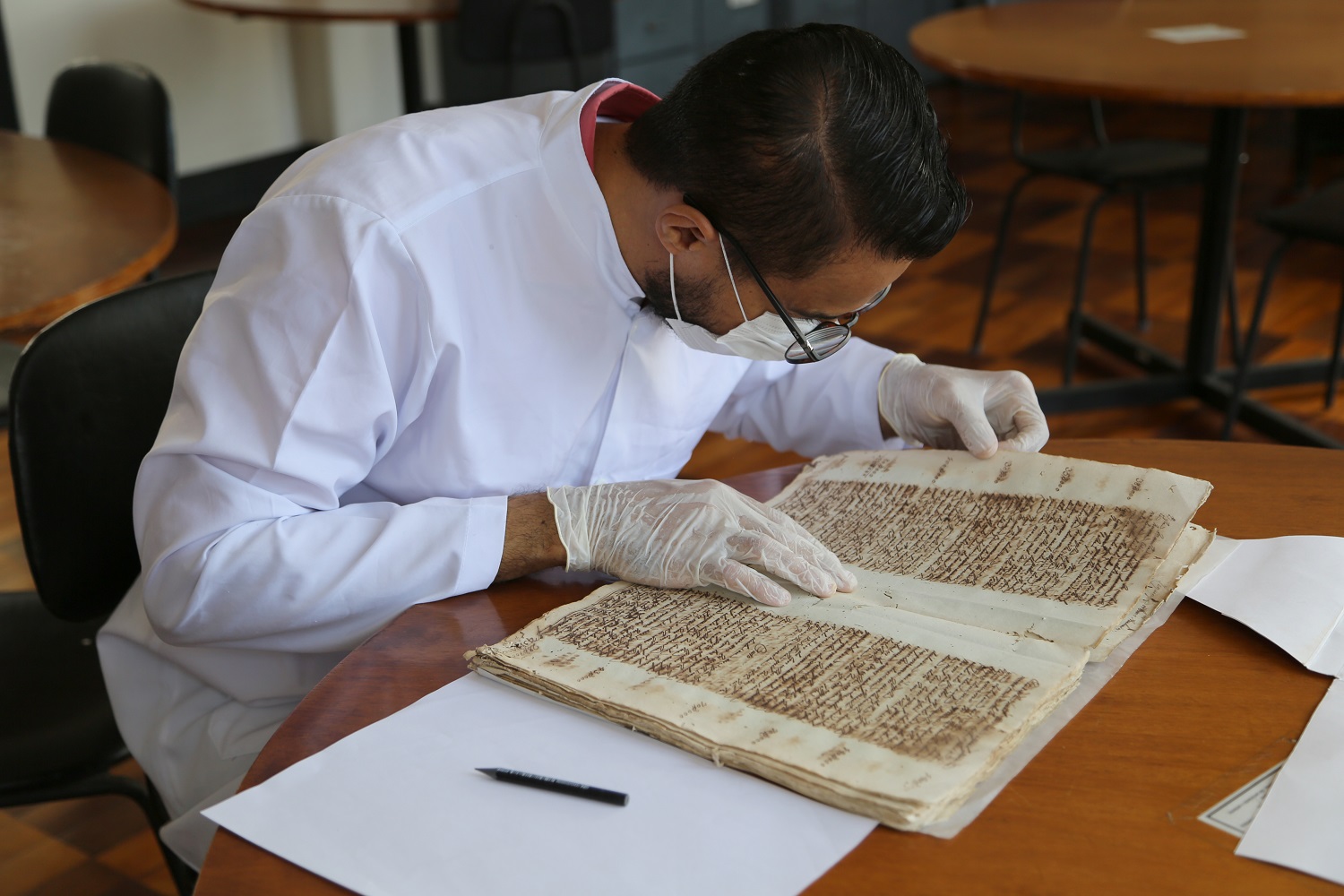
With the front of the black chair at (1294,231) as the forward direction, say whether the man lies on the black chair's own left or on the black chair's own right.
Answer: on the black chair's own left

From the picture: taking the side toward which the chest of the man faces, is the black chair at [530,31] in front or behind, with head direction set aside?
behind

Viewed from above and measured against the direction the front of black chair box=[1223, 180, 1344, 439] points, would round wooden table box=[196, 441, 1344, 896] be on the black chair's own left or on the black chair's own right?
on the black chair's own left

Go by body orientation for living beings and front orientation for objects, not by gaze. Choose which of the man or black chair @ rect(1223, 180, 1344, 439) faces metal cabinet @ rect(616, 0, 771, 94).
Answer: the black chair

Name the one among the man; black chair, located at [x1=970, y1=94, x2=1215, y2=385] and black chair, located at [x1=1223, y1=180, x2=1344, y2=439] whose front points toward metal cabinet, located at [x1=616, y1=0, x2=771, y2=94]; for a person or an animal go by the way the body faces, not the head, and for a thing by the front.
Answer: black chair, located at [x1=1223, y1=180, x2=1344, y2=439]

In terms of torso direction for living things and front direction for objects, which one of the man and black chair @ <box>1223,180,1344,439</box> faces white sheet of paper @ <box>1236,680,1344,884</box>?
the man

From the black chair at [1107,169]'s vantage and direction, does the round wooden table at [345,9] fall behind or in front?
behind

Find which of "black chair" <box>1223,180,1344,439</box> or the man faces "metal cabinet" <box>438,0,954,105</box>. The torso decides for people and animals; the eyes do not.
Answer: the black chair

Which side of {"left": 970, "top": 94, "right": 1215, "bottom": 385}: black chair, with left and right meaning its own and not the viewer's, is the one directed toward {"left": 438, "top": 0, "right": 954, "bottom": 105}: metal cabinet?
back

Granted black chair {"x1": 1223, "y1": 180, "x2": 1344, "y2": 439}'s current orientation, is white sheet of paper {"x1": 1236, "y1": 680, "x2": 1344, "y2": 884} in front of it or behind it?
behind

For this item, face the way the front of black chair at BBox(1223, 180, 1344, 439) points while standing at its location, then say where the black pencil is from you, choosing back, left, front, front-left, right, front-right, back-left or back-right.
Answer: back-left

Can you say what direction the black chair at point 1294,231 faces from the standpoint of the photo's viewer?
facing away from the viewer and to the left of the viewer
